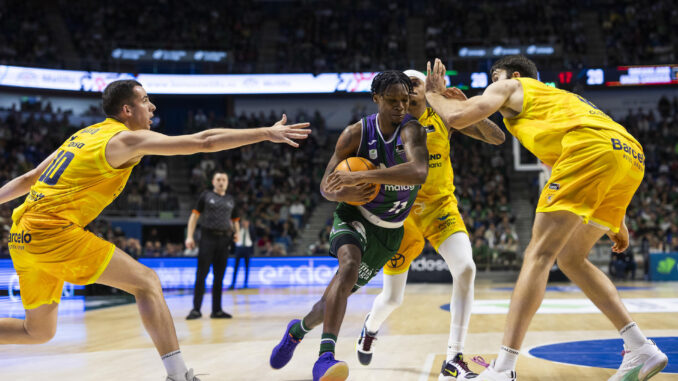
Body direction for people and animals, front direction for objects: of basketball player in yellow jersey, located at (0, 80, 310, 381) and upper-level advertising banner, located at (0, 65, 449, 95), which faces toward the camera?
the upper-level advertising banner

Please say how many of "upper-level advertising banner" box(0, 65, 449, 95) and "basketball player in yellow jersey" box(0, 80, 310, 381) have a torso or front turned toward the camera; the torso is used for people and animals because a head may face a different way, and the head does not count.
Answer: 1

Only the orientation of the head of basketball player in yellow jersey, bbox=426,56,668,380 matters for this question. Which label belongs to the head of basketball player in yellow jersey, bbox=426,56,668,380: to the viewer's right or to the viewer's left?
to the viewer's left

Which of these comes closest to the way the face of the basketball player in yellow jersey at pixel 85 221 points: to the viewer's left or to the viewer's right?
to the viewer's right

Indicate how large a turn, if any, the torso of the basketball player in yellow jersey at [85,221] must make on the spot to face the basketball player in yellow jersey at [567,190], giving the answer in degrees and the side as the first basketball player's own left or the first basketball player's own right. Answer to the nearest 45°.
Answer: approximately 45° to the first basketball player's own right

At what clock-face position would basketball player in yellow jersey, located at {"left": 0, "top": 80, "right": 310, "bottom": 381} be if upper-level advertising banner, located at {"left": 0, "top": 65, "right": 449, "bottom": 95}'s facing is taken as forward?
The basketball player in yellow jersey is roughly at 12 o'clock from the upper-level advertising banner.

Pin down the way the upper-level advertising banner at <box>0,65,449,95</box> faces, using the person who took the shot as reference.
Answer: facing the viewer

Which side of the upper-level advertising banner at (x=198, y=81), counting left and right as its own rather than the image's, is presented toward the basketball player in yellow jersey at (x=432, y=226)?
front

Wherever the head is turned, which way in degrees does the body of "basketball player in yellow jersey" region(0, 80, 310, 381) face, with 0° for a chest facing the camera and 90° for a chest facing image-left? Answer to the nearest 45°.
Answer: approximately 225°

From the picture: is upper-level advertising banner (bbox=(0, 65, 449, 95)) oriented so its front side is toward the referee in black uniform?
yes
